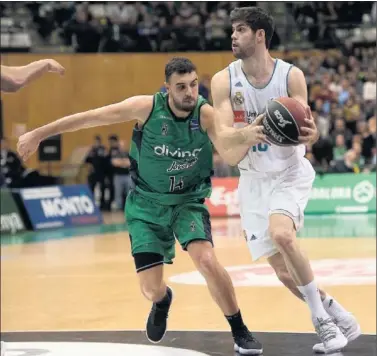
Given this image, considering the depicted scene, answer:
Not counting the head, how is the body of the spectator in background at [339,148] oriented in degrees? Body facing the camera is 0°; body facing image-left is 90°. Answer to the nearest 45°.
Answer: approximately 0°

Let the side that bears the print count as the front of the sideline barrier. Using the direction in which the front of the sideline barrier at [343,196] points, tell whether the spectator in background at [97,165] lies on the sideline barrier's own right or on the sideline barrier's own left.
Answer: on the sideline barrier's own right

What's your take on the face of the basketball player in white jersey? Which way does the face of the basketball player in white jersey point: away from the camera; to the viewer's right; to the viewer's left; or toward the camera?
to the viewer's left

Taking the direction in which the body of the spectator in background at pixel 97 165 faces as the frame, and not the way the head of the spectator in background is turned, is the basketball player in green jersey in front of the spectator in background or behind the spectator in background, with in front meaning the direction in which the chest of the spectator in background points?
in front

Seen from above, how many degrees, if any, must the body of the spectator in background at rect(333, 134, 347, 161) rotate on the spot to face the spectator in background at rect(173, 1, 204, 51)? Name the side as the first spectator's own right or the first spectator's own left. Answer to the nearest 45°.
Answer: approximately 135° to the first spectator's own right

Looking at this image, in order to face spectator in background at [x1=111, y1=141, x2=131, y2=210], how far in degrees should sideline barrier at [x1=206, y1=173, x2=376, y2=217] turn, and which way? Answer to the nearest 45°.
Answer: approximately 90° to its right

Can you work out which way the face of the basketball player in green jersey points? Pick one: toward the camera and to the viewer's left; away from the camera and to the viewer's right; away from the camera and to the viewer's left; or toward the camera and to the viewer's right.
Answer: toward the camera and to the viewer's right

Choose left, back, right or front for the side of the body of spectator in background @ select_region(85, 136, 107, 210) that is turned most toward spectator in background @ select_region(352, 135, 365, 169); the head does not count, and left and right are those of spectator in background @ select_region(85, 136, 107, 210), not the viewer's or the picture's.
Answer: left

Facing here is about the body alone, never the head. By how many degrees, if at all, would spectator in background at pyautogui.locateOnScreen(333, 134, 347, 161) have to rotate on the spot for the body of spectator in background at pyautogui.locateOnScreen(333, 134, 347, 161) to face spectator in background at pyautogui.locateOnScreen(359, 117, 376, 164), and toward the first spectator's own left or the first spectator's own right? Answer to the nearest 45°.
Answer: approximately 90° to the first spectator's own left
